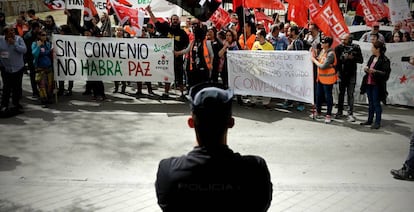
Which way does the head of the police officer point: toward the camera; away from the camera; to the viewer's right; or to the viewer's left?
away from the camera

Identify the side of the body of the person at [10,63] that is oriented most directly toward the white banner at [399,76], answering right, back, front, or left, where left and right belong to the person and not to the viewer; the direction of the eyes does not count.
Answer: left

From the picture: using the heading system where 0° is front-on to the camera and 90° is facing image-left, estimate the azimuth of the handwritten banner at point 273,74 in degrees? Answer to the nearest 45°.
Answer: approximately 0°

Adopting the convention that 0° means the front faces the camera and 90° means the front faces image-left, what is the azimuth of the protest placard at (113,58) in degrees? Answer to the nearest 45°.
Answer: approximately 0°

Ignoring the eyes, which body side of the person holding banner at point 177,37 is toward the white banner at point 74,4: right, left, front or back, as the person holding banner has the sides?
right

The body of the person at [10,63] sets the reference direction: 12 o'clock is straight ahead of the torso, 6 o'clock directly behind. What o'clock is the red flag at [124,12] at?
The red flag is roughly at 8 o'clock from the person.

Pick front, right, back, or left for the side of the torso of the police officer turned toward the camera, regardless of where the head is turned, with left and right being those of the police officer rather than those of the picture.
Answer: back

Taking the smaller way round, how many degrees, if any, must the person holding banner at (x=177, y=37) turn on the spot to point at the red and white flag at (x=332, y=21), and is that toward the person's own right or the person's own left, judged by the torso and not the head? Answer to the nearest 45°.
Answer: approximately 45° to the person's own left

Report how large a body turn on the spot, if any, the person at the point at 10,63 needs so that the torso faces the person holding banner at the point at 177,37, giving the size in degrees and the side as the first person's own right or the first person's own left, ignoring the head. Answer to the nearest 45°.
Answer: approximately 90° to the first person's own left

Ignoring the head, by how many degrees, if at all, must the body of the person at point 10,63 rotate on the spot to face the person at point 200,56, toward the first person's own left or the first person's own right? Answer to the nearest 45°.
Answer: approximately 90° to the first person's own left
